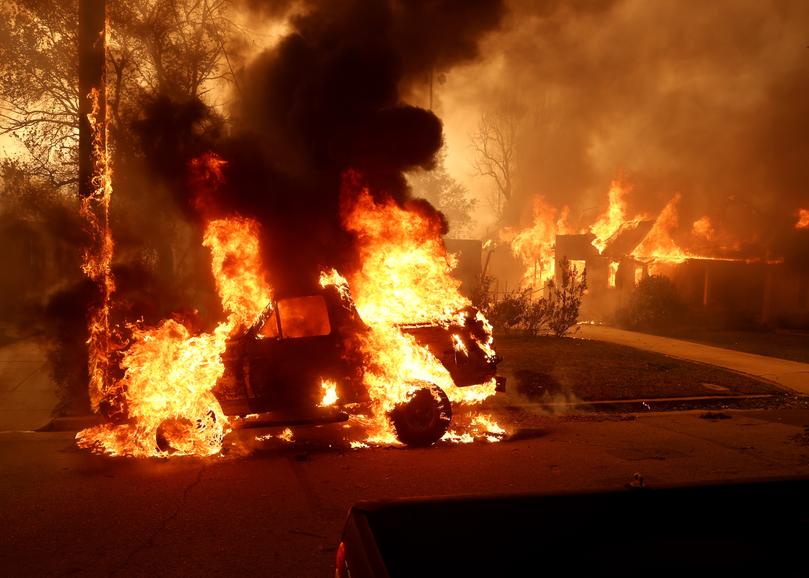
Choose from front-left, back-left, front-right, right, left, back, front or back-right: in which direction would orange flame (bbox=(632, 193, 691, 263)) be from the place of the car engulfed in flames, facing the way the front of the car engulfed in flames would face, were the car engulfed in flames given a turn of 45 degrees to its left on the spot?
back

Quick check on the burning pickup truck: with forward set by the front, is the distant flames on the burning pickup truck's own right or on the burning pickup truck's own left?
on the burning pickup truck's own right

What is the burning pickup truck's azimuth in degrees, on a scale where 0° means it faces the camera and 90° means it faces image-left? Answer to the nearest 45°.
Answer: approximately 90°

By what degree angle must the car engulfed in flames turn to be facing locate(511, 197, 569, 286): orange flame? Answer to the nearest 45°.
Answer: approximately 135° to its right

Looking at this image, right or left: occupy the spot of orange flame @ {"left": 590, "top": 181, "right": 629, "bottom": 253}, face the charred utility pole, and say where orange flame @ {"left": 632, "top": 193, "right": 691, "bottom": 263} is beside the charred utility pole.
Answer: left
